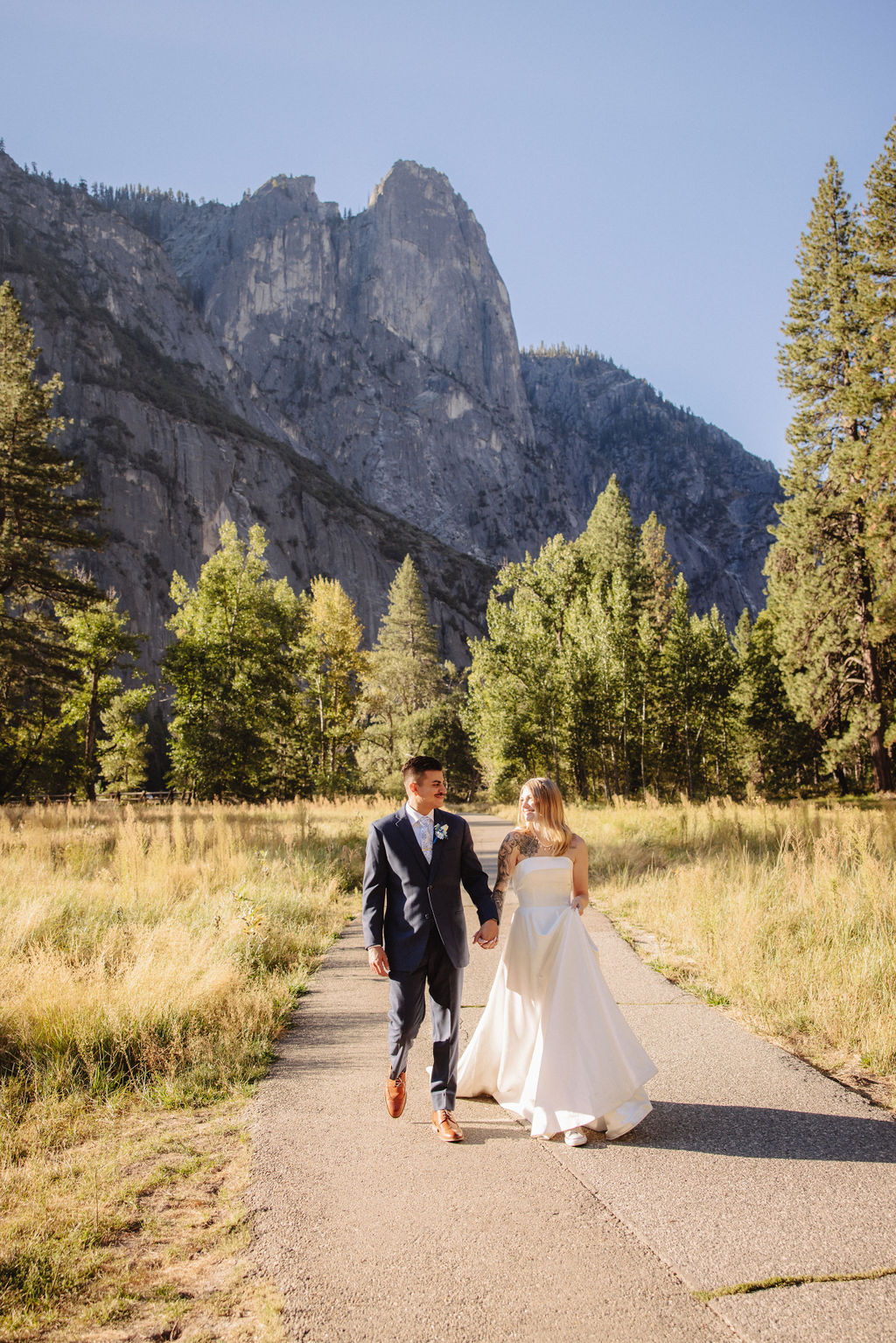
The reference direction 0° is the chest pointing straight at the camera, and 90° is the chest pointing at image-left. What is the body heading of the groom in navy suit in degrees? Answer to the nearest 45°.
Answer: approximately 0°

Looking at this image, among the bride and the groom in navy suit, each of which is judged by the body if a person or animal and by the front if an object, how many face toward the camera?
2

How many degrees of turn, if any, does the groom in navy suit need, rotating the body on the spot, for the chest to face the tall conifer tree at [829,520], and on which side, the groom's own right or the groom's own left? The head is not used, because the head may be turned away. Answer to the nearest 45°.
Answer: approximately 135° to the groom's own left

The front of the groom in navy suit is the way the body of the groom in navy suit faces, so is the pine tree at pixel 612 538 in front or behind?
behind

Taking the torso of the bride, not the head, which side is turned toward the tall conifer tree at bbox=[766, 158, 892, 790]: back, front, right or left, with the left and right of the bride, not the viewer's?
back

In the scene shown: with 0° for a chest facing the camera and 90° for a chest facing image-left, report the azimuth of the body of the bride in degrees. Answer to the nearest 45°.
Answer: approximately 0°

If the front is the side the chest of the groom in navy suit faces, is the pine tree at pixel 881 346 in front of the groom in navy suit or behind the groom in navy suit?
behind
